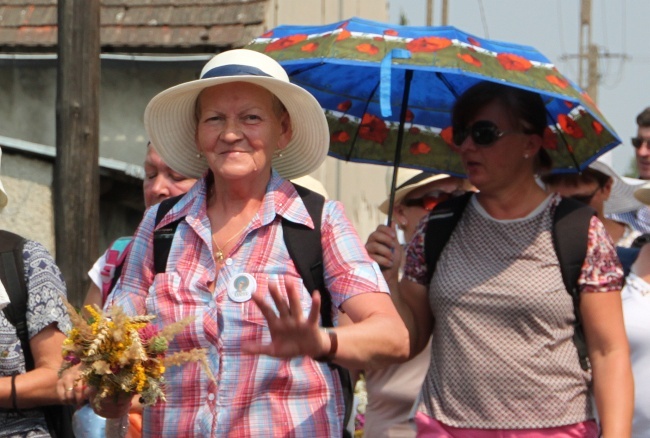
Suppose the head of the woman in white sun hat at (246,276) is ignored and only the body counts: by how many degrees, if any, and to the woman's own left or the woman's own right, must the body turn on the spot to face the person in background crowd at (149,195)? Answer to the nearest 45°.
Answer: approximately 180°

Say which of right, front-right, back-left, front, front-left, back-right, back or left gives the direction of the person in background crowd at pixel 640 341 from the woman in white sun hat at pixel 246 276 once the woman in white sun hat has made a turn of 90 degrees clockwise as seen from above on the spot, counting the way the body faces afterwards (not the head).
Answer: back-right

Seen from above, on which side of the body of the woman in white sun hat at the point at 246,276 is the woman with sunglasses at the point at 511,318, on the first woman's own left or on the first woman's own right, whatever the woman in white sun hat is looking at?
on the first woman's own left

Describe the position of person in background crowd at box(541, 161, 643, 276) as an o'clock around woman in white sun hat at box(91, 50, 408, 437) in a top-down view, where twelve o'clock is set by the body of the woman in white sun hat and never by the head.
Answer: The person in background crowd is roughly at 7 o'clock from the woman in white sun hat.

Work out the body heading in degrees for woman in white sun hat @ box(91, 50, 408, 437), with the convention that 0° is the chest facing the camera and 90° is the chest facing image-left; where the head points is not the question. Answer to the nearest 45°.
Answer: approximately 0°

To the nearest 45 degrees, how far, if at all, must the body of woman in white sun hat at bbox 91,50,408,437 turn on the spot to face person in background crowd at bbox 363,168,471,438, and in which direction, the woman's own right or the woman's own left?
approximately 180°

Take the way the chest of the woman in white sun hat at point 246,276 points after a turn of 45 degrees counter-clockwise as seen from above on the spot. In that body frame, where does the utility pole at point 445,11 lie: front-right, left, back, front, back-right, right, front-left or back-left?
back-left

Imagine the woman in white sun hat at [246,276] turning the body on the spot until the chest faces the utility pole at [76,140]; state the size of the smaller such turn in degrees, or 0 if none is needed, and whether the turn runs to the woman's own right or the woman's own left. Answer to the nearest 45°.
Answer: approximately 180°

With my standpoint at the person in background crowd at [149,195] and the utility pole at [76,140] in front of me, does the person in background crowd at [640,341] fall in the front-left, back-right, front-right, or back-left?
back-right
